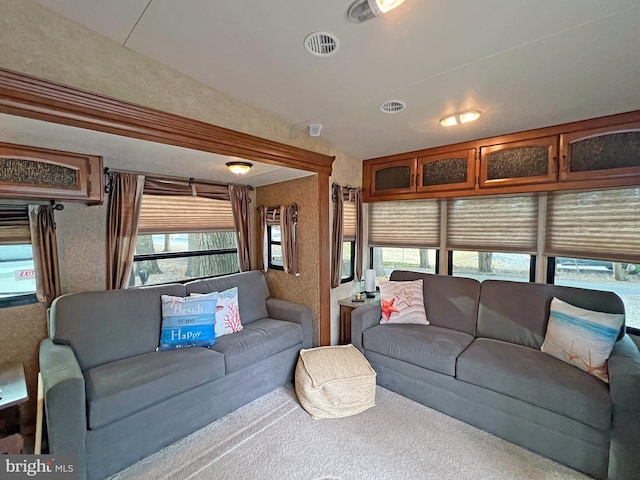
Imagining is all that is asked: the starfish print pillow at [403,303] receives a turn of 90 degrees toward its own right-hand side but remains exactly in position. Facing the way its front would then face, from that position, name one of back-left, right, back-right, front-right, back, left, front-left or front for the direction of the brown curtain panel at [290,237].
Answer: front

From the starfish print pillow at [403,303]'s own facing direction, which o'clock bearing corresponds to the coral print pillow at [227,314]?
the coral print pillow at [227,314] is roughly at 2 o'clock from the starfish print pillow at [403,303].

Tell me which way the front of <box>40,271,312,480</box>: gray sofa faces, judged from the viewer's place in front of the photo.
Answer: facing the viewer and to the right of the viewer

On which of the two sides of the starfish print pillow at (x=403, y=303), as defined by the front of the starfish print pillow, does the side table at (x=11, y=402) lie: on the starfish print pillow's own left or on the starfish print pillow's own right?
on the starfish print pillow's own right

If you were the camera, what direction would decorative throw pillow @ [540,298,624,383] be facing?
facing the viewer and to the left of the viewer
